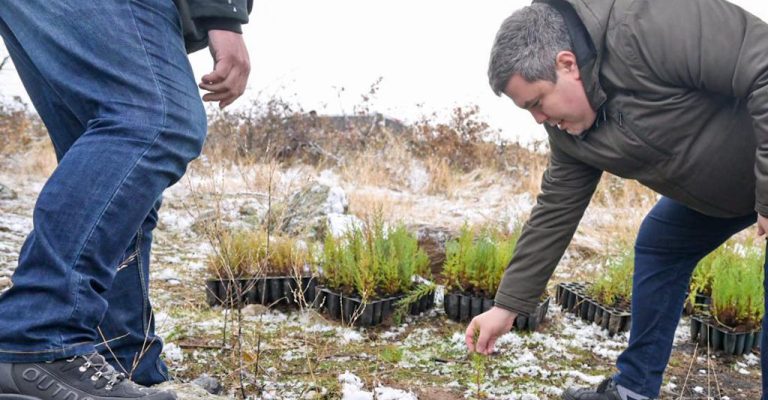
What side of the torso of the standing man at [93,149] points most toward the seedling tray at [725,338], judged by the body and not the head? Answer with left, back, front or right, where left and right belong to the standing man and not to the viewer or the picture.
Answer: front

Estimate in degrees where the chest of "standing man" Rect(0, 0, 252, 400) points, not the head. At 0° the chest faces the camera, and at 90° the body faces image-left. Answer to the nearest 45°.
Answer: approximately 270°

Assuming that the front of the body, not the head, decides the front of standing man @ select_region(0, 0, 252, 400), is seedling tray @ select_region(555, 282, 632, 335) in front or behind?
in front

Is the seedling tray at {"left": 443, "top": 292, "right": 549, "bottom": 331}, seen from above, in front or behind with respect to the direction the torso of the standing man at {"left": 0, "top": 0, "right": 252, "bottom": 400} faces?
in front

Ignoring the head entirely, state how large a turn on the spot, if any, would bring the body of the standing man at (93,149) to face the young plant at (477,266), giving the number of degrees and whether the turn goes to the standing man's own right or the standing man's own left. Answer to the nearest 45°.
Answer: approximately 45° to the standing man's own left

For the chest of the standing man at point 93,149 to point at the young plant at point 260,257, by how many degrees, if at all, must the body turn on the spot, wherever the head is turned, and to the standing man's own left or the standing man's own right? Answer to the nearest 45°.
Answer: approximately 90° to the standing man's own left
